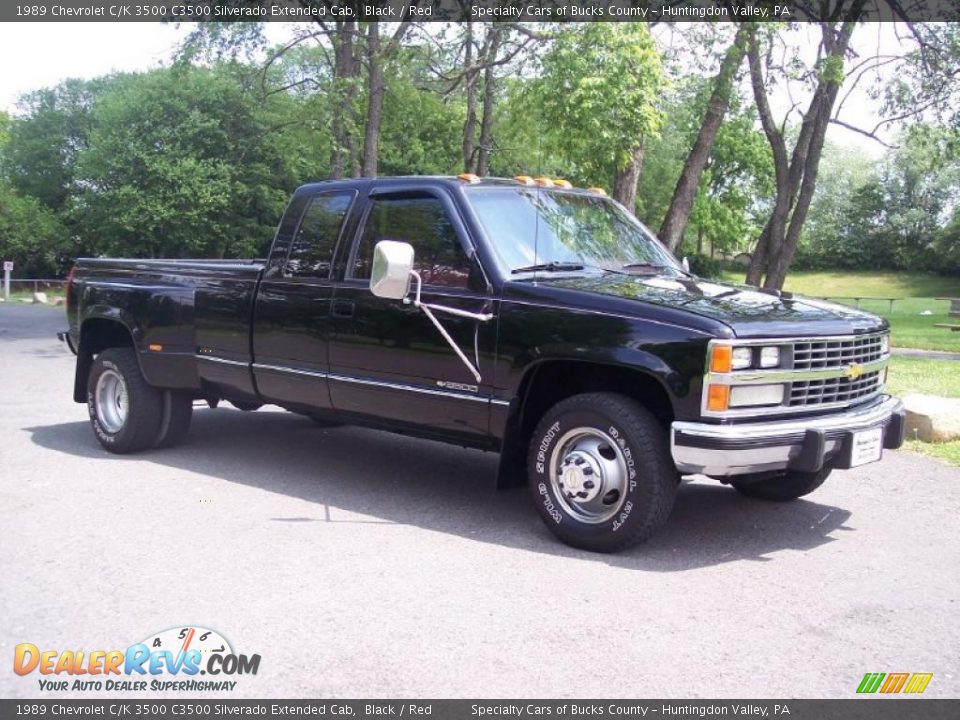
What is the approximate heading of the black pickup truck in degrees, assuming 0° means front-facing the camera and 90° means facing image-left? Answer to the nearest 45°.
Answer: approximately 315°

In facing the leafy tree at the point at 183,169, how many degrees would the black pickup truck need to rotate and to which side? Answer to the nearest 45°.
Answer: approximately 135° to its left

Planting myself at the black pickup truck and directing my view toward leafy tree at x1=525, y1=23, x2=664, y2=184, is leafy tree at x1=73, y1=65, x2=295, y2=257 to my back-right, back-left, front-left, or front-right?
front-left

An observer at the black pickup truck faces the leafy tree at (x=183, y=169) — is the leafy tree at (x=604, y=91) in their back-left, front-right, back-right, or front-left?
front-right

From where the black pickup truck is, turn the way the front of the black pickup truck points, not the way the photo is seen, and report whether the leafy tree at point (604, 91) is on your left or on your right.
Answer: on your left
